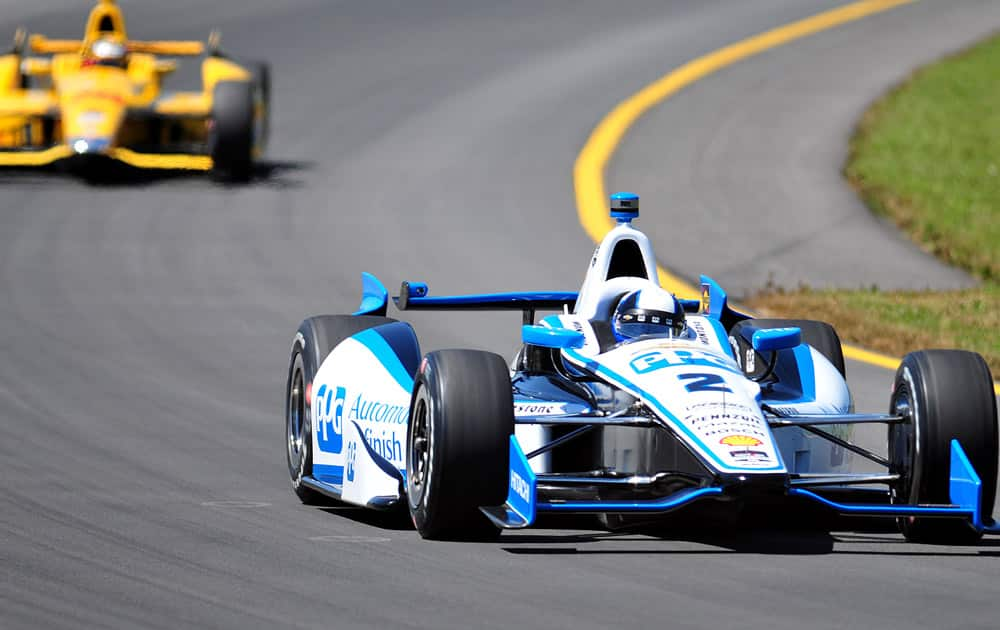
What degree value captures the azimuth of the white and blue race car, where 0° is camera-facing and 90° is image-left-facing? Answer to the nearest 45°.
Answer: approximately 0°

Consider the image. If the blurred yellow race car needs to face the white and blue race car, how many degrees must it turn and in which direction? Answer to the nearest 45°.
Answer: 0° — it already faces it

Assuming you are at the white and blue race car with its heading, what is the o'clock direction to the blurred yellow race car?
The blurred yellow race car is roughly at 5 o'clock from the white and blue race car.

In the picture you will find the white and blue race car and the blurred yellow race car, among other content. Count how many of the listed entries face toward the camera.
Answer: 2

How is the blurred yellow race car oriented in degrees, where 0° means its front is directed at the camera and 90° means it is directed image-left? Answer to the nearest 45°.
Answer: approximately 0°
